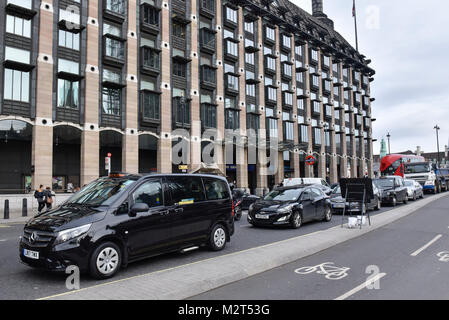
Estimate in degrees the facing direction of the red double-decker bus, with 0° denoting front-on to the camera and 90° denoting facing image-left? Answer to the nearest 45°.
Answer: approximately 45°

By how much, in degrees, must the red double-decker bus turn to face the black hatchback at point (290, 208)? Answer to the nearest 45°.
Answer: approximately 45° to its left

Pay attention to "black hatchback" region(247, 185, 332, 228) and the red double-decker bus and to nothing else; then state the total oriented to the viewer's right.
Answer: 0

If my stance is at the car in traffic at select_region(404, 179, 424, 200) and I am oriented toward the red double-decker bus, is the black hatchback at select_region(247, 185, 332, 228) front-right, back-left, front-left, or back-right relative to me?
back-left

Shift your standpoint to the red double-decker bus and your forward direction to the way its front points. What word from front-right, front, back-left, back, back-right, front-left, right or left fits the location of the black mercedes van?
front-left

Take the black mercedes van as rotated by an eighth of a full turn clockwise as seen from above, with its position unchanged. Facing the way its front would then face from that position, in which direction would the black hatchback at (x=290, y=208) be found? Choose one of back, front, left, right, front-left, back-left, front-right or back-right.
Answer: back-right

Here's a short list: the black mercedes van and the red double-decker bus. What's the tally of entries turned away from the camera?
0

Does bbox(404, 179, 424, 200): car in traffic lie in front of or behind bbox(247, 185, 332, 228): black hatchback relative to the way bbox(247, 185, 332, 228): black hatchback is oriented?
behind

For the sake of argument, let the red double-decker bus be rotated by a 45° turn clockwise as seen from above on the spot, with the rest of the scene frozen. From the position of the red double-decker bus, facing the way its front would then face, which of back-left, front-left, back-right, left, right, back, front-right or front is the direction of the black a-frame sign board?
left

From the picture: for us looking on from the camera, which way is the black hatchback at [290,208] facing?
facing the viewer and to the left of the viewer

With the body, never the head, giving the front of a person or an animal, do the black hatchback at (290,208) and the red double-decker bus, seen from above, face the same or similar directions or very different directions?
same or similar directions

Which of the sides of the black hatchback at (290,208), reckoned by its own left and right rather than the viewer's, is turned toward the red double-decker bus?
back

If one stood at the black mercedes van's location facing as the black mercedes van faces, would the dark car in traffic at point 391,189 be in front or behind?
behind

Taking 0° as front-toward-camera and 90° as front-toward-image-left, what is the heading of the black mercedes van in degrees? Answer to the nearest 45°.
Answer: approximately 45°

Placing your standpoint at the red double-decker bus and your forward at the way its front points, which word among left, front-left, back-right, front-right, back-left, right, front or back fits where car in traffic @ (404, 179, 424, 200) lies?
front-left
